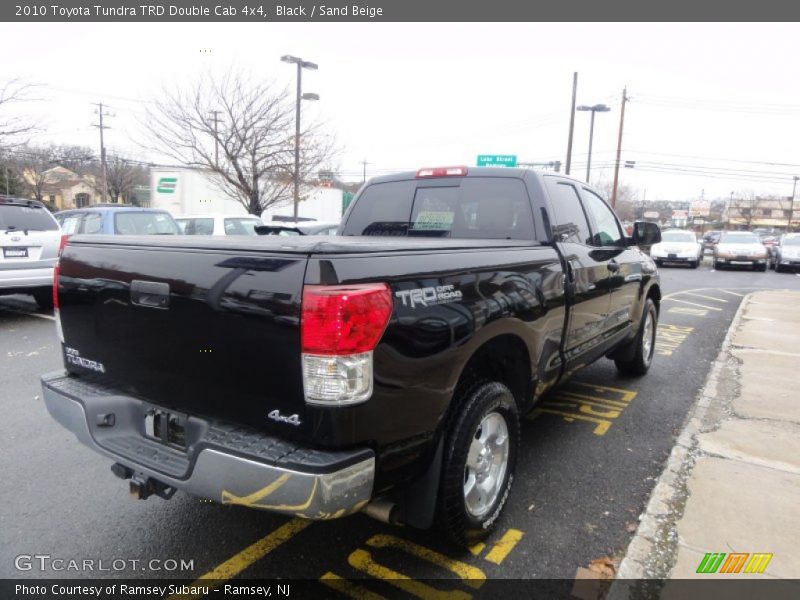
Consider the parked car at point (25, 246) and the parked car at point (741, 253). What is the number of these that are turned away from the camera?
1

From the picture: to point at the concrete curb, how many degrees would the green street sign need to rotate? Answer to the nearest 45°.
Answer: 0° — it already faces it

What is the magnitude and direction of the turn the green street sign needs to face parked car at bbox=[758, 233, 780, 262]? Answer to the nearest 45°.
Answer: approximately 90° to its left

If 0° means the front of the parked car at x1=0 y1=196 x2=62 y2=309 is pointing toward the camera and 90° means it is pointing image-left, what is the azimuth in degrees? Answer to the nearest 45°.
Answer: approximately 180°

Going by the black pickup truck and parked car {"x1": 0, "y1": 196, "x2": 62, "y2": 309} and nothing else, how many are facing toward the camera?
0

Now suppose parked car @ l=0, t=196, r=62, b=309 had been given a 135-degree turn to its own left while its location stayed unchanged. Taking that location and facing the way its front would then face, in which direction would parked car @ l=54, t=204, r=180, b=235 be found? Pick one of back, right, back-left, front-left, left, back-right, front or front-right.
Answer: back

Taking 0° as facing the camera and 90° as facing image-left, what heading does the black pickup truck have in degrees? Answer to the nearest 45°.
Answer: approximately 225°

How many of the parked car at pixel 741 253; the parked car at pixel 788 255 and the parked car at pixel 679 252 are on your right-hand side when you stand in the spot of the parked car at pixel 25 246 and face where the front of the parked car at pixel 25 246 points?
3

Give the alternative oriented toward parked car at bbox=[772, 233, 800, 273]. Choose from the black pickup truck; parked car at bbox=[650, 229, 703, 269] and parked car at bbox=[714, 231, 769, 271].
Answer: the black pickup truck

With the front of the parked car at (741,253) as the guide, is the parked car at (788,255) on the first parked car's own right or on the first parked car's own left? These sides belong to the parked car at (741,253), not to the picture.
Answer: on the first parked car's own left

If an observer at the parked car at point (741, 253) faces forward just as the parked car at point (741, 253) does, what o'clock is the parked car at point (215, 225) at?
the parked car at point (215, 225) is roughly at 1 o'clock from the parked car at point (741, 253).

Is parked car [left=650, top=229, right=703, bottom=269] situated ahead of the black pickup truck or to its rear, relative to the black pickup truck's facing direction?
ahead

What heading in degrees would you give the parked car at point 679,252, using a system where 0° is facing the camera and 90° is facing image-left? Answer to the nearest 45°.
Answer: approximately 0°

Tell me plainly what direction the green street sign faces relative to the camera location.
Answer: facing the viewer

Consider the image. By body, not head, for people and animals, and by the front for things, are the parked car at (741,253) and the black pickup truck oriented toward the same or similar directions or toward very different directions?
very different directions

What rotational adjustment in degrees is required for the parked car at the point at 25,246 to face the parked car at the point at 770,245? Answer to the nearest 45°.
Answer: approximately 90° to its right

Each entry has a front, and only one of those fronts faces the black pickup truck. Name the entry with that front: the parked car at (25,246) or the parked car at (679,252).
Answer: the parked car at (679,252)
